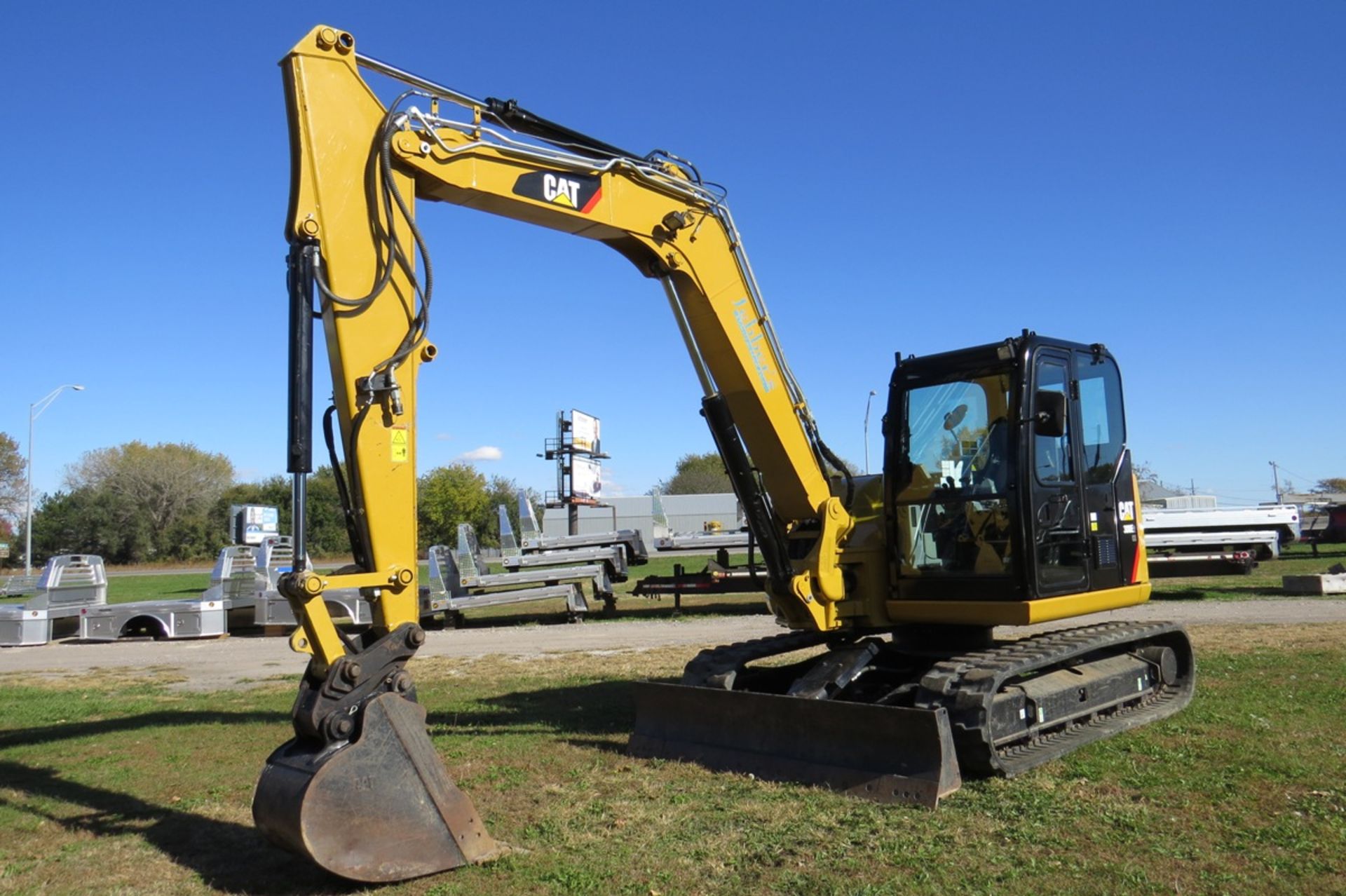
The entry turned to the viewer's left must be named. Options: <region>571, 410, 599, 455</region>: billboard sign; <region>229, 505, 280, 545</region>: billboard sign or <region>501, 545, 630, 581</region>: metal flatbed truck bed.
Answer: the metal flatbed truck bed

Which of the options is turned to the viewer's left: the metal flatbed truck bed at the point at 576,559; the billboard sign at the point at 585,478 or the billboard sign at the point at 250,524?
the metal flatbed truck bed

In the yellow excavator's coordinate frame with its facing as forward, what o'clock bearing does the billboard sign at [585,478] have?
The billboard sign is roughly at 4 o'clock from the yellow excavator.

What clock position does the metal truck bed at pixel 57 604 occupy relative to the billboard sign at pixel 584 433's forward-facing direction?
The metal truck bed is roughly at 3 o'clock from the billboard sign.

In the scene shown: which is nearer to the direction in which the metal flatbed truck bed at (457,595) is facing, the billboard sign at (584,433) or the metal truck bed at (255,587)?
the metal truck bed

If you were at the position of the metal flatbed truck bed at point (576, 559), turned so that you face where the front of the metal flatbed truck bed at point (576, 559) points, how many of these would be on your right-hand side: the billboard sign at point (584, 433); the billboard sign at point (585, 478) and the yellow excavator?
2

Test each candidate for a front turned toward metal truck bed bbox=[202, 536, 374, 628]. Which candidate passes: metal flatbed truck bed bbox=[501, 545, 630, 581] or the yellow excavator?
metal flatbed truck bed bbox=[501, 545, 630, 581]

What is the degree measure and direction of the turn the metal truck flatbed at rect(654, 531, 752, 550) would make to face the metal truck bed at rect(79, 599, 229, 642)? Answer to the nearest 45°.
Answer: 0° — it already faces it

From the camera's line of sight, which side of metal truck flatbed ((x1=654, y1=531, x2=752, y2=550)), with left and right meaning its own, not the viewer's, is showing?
left

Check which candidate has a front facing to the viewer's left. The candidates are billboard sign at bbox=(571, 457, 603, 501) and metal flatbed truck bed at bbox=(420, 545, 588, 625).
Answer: the metal flatbed truck bed

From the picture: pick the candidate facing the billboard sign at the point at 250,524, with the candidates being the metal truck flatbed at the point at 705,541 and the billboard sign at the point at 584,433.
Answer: the metal truck flatbed

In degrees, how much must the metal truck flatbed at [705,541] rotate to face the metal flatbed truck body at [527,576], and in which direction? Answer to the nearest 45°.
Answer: approximately 45° to its left

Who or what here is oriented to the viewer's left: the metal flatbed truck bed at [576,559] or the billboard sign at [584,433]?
the metal flatbed truck bed

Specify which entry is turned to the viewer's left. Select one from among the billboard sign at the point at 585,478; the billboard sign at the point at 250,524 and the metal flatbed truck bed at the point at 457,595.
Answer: the metal flatbed truck bed

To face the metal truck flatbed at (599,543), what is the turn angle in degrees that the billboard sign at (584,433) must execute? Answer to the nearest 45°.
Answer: approximately 45° to its right

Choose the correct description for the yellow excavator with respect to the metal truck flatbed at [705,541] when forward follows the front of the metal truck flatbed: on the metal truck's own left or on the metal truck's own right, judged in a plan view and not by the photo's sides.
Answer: on the metal truck's own left
